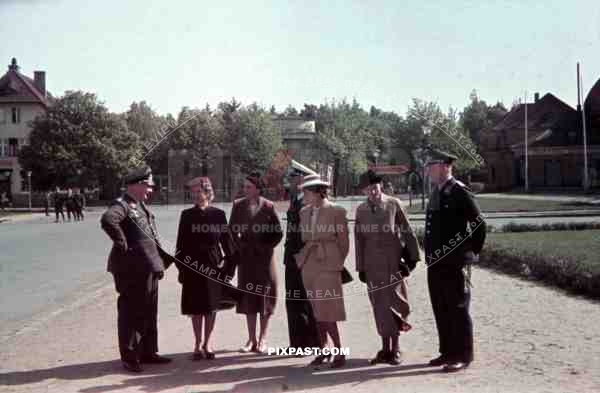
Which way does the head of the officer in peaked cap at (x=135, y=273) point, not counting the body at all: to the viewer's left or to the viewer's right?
to the viewer's right

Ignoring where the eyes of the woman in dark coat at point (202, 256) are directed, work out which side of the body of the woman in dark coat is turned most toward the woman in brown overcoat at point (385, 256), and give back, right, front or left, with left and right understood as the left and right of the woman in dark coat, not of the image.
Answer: left

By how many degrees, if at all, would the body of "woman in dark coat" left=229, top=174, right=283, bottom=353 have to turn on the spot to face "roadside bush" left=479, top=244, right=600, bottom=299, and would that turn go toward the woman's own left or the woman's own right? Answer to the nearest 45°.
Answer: approximately 135° to the woman's own left

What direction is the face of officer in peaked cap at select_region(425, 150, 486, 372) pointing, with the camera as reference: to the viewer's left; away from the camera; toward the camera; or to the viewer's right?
to the viewer's left

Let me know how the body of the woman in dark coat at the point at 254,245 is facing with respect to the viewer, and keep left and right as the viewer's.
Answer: facing the viewer

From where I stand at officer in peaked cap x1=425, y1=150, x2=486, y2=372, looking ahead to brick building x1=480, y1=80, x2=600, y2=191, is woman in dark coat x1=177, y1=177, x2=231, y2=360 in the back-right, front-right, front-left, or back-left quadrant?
back-left

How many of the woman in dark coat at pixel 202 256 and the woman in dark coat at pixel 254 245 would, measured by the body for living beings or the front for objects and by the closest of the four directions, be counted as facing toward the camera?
2

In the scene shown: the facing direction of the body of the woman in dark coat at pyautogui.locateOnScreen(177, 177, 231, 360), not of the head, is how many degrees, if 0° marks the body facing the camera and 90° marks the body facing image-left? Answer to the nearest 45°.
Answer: approximately 0°

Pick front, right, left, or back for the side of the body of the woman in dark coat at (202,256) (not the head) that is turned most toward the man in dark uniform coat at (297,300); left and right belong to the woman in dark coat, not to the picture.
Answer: left

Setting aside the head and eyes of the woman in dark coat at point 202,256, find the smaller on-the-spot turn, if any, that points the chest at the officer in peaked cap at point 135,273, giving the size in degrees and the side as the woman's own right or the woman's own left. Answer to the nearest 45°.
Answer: approximately 90° to the woman's own right

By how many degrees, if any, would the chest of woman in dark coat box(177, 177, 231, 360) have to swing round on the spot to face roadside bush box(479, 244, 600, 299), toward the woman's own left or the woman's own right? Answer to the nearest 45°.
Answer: approximately 135° to the woman's own left
